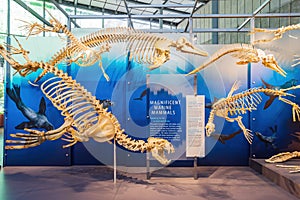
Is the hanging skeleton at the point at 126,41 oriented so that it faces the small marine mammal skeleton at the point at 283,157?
yes

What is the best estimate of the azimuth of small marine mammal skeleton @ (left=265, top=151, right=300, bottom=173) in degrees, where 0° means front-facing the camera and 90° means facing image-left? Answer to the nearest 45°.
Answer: approximately 90°

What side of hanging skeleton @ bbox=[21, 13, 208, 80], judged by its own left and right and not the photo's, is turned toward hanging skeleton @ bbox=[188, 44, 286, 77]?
front

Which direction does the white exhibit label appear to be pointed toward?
toward the camera

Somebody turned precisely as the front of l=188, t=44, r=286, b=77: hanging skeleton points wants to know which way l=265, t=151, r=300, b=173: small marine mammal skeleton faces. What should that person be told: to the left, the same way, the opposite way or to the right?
the opposite way

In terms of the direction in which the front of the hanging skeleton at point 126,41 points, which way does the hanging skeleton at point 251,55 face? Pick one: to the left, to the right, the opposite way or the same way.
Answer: the same way

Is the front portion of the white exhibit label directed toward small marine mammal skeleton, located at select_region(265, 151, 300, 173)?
no

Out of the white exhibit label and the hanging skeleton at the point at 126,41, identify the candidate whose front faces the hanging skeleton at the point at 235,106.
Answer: the hanging skeleton at the point at 126,41

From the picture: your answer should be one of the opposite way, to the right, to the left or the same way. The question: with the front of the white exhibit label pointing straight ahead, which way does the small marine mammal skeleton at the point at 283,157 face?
to the right

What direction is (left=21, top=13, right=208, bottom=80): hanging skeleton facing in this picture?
to the viewer's right

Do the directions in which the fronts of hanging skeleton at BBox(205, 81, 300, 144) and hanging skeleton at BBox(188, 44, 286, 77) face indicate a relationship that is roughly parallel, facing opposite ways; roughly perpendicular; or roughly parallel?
roughly parallel, facing opposite ways

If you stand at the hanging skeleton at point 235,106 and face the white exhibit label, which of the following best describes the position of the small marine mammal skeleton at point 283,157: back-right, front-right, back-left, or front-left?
back-left

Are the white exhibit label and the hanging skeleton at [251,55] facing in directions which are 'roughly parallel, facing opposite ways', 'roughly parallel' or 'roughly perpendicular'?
roughly perpendicular
